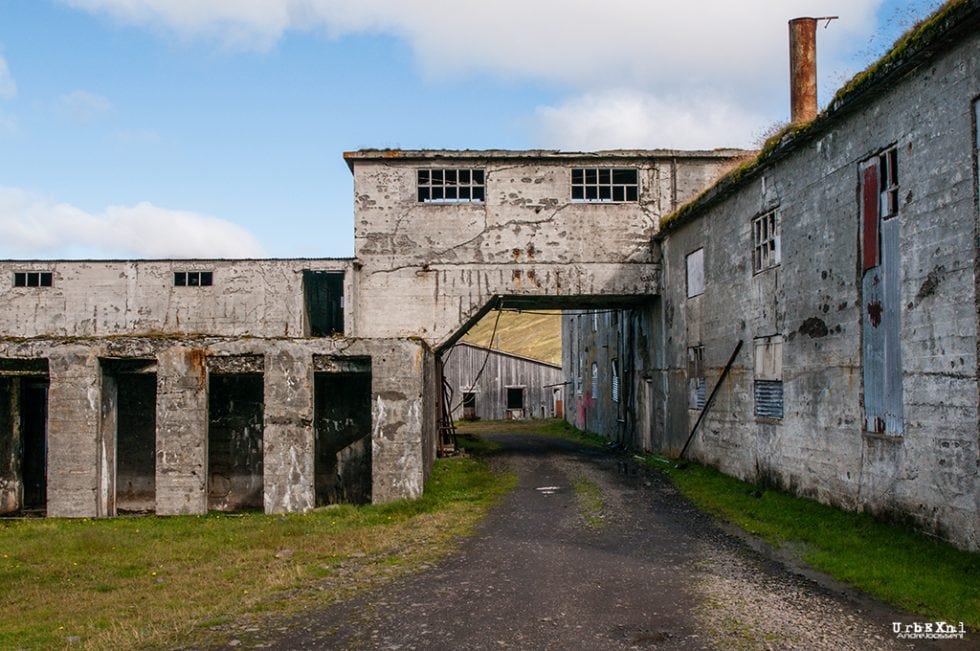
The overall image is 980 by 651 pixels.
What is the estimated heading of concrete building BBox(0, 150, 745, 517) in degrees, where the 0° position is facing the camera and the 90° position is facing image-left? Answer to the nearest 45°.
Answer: approximately 0°

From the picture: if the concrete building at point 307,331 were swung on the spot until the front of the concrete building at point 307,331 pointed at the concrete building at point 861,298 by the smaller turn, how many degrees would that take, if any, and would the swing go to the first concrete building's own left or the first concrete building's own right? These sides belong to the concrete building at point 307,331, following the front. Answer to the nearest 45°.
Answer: approximately 45° to the first concrete building's own left
